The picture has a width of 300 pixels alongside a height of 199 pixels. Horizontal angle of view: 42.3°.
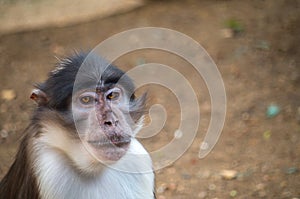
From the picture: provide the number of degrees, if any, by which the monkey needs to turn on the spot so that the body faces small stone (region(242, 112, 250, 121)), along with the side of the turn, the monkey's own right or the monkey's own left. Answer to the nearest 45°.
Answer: approximately 90° to the monkey's own left

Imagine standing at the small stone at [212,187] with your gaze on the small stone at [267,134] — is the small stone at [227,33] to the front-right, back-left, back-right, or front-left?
front-left

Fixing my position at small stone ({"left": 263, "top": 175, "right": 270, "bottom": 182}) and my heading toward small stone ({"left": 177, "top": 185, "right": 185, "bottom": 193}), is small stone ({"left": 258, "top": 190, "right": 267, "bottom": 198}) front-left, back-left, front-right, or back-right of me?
front-left

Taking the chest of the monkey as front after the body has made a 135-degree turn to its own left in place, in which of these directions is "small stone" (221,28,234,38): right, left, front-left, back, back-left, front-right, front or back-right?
front-right

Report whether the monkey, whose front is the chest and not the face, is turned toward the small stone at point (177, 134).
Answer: no

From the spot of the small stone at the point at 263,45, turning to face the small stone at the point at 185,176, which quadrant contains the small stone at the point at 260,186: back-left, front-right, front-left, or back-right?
front-left

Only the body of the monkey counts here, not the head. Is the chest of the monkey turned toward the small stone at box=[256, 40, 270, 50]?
no

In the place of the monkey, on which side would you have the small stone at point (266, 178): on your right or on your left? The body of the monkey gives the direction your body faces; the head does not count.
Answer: on your left

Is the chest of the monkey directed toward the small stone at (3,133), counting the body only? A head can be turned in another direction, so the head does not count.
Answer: no

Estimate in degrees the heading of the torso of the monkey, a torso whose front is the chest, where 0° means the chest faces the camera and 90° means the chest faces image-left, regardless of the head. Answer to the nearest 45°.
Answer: approximately 315°
